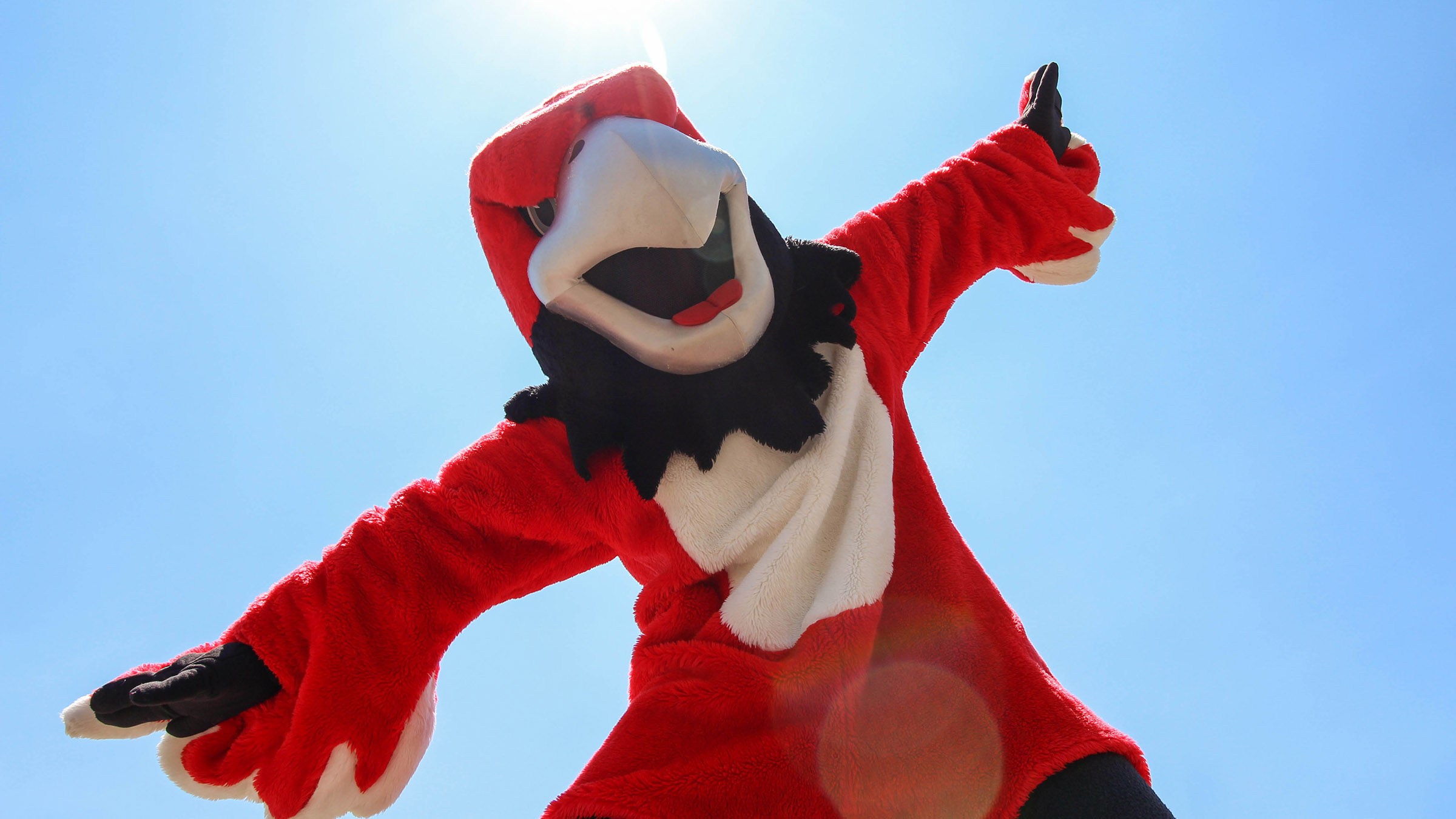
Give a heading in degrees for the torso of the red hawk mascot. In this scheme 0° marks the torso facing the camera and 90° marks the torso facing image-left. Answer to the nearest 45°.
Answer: approximately 0°
